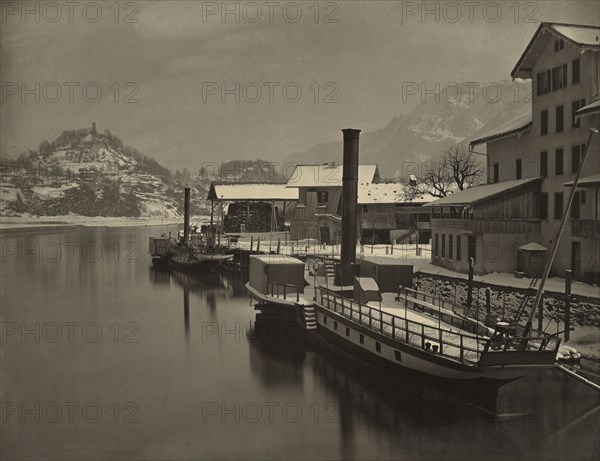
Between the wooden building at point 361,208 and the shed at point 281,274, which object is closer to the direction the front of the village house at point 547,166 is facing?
the shed

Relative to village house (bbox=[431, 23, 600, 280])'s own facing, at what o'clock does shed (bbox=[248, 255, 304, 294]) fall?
The shed is roughly at 1 o'clock from the village house.

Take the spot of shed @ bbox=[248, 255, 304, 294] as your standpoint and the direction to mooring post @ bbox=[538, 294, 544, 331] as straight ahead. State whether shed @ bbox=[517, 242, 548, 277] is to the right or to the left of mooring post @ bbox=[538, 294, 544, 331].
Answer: left

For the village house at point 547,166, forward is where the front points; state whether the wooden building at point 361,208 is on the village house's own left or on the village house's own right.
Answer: on the village house's own right

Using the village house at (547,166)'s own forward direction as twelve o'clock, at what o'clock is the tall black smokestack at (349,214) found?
The tall black smokestack is roughly at 1 o'clock from the village house.

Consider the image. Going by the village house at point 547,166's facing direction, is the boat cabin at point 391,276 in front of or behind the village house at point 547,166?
in front

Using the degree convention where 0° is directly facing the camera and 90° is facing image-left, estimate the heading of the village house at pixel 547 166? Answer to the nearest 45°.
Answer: approximately 45°
